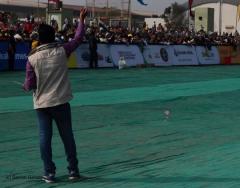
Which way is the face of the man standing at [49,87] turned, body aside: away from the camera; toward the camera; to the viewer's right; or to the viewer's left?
away from the camera

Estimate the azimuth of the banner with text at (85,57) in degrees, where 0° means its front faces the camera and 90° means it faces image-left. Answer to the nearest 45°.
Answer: approximately 0°

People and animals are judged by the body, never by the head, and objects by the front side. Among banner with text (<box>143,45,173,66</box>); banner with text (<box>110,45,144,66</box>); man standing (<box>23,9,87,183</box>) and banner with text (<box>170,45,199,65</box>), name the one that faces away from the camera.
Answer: the man standing

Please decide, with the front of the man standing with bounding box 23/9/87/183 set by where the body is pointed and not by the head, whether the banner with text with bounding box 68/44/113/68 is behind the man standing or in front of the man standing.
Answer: in front

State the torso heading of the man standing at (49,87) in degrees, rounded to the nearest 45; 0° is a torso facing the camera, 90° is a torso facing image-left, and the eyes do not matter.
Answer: approximately 180°

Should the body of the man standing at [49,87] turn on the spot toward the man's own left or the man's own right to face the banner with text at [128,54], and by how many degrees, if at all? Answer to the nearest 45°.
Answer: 0° — they already face it

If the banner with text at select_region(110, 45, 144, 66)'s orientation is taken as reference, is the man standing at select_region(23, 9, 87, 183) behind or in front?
in front
